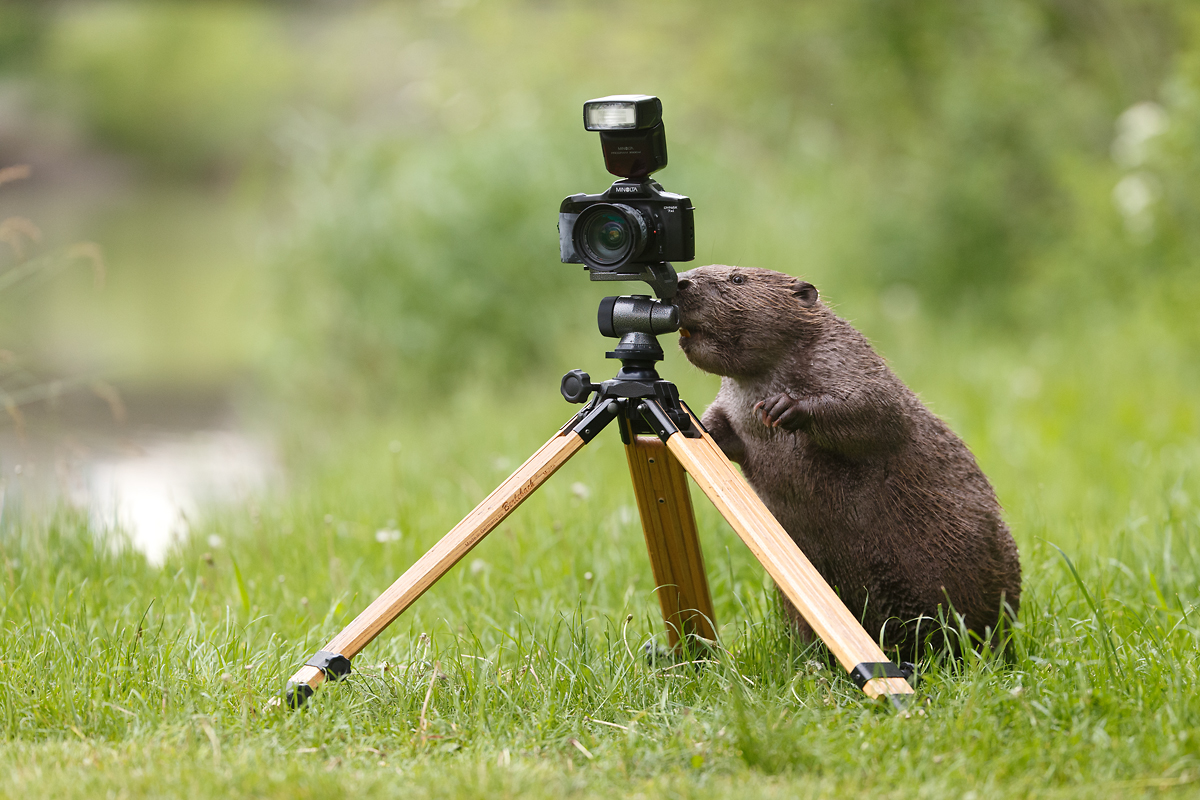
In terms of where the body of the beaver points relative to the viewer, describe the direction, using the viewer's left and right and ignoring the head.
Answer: facing to the left of the viewer
